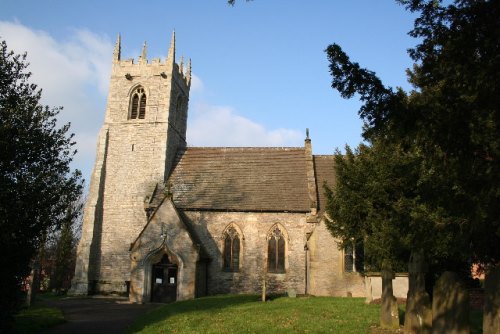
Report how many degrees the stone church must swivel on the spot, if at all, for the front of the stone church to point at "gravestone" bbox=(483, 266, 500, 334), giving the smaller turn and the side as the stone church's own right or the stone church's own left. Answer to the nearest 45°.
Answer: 0° — it already faces it

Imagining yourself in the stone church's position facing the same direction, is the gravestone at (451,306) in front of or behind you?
in front

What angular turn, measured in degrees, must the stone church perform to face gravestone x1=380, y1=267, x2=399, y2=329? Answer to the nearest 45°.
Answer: approximately 45° to its left

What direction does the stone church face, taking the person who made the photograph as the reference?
facing the viewer

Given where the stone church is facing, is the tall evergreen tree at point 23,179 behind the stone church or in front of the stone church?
in front
